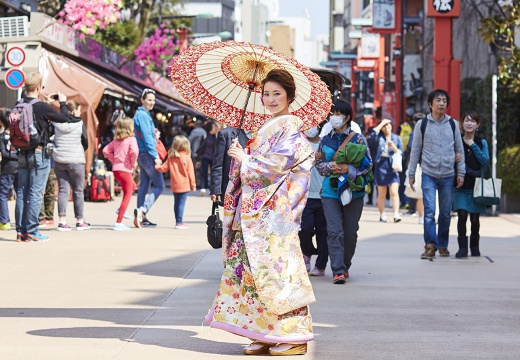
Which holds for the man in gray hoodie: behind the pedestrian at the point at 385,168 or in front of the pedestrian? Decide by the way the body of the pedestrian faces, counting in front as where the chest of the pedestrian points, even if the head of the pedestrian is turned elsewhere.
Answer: in front

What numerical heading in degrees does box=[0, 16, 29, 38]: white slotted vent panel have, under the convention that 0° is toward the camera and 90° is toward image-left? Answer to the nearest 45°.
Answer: approximately 0°

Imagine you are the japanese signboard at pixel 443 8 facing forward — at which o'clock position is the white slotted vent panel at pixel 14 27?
The white slotted vent panel is roughly at 3 o'clock from the japanese signboard.

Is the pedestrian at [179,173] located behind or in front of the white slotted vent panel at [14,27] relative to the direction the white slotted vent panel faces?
in front

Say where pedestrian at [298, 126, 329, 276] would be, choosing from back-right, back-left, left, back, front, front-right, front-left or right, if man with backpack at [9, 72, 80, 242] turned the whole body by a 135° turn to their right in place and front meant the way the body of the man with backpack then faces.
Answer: front-left

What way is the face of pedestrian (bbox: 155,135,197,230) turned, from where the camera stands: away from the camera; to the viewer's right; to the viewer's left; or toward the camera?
away from the camera
